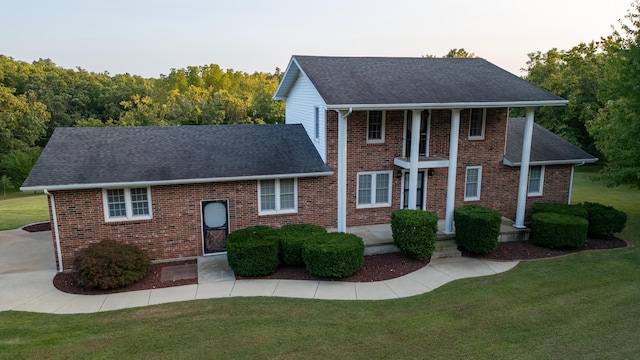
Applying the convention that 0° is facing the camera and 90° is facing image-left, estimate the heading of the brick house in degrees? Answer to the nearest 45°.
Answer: approximately 0°

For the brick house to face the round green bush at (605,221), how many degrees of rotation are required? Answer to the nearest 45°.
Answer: approximately 90° to its left

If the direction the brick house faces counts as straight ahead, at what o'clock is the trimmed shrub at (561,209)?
The trimmed shrub is roughly at 9 o'clock from the brick house.

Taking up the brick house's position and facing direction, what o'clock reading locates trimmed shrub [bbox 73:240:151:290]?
The trimmed shrub is roughly at 2 o'clock from the brick house.

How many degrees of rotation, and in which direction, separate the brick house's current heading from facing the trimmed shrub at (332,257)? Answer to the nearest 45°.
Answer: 0° — it already faces it
